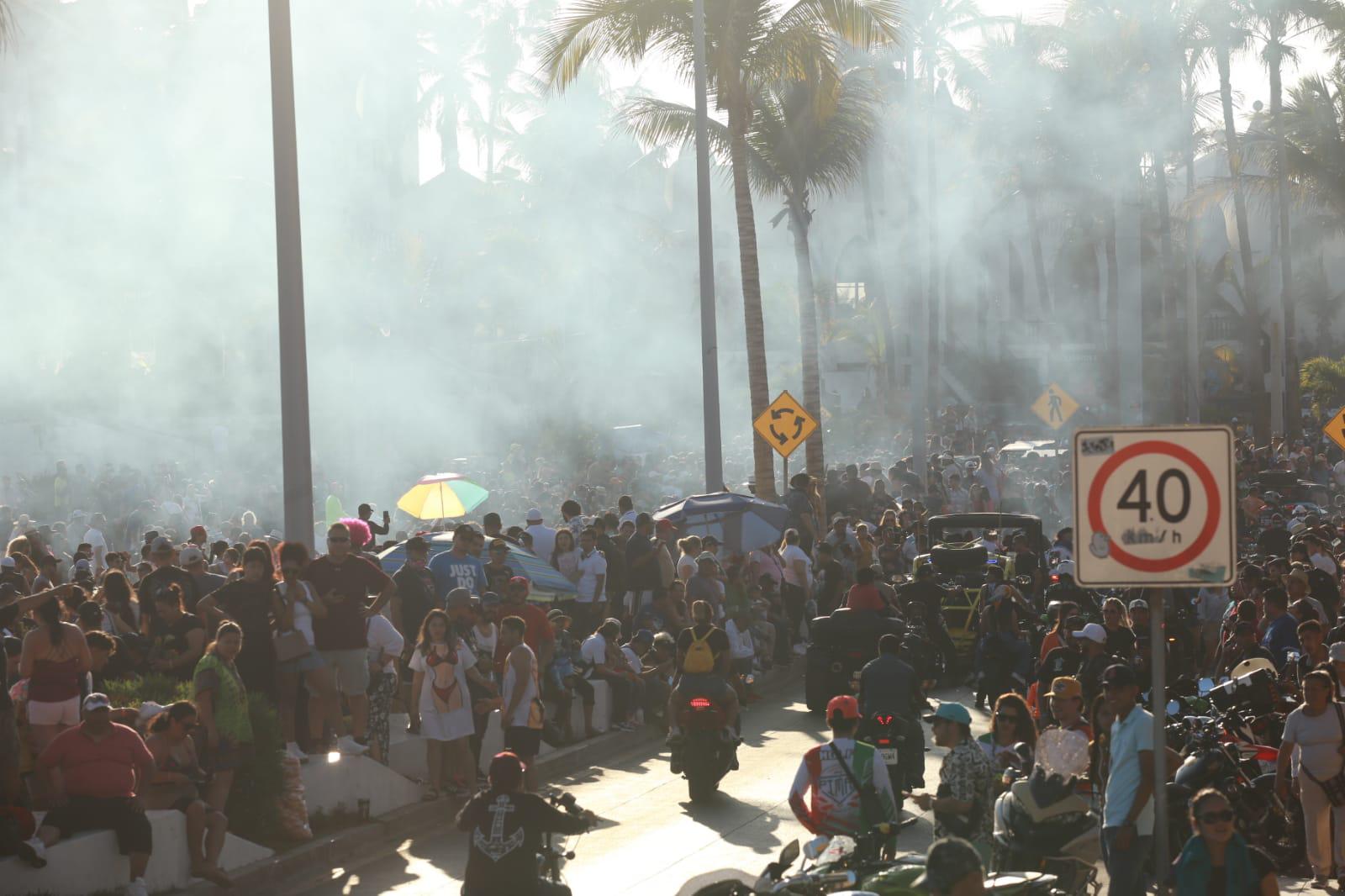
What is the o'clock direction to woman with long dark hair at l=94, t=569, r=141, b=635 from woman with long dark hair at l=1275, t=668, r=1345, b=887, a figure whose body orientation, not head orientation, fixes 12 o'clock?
woman with long dark hair at l=94, t=569, r=141, b=635 is roughly at 3 o'clock from woman with long dark hair at l=1275, t=668, r=1345, b=887.

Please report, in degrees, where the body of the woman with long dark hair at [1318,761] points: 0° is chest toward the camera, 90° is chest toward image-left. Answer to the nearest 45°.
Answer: approximately 0°

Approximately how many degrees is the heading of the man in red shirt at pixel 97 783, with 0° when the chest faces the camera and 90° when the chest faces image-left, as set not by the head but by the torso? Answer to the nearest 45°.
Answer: approximately 0°

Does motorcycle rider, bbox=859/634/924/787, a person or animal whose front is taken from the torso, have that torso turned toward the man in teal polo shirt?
no

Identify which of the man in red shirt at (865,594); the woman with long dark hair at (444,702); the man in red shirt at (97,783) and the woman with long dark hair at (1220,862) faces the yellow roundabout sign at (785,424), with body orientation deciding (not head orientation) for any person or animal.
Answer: the man in red shirt at (865,594)

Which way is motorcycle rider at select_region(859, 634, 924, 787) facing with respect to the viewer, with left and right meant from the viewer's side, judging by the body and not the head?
facing away from the viewer

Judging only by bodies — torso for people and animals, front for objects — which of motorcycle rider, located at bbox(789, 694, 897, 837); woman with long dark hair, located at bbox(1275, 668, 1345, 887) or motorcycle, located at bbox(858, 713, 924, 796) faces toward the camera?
the woman with long dark hair

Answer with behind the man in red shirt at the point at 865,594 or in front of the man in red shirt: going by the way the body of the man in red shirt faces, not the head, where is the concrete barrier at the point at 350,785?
behind

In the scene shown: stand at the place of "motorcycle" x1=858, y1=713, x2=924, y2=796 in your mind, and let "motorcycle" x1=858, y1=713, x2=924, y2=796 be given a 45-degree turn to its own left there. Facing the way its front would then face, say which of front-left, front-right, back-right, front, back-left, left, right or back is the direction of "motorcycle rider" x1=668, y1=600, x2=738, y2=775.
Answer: front

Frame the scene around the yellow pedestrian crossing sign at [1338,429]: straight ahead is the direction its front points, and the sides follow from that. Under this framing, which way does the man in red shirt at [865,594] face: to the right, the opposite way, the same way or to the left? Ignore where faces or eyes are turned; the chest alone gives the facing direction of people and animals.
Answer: the opposite way

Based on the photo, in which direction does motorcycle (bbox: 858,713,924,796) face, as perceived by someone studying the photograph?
facing away from the viewer

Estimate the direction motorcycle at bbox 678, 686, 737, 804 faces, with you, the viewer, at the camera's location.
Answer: facing away from the viewer

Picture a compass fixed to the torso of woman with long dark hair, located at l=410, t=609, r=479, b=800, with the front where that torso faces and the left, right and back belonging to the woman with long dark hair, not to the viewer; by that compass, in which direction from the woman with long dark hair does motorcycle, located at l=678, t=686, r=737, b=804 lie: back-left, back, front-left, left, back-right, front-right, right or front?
left

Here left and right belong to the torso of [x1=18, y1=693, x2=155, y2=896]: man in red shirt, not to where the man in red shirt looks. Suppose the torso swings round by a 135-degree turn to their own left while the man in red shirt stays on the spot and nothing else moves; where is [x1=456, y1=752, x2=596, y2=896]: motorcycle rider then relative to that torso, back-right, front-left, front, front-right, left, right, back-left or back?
right

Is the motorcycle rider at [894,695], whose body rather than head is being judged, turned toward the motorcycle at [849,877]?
no

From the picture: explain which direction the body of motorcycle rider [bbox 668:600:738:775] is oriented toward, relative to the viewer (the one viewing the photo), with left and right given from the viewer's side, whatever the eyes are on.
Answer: facing away from the viewer

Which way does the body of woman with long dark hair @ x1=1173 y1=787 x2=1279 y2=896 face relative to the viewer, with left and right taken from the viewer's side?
facing the viewer

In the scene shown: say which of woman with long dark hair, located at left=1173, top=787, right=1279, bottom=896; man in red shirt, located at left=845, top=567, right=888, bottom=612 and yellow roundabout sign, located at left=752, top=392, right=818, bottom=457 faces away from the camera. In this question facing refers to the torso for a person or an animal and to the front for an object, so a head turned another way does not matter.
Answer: the man in red shirt

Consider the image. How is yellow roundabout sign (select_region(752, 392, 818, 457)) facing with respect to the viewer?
toward the camera

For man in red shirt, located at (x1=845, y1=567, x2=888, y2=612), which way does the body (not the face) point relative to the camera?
away from the camera

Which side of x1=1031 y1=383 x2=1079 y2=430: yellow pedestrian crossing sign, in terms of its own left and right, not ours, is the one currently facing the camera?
front

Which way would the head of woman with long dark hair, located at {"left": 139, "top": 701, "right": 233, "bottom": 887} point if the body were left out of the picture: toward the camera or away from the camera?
toward the camera
